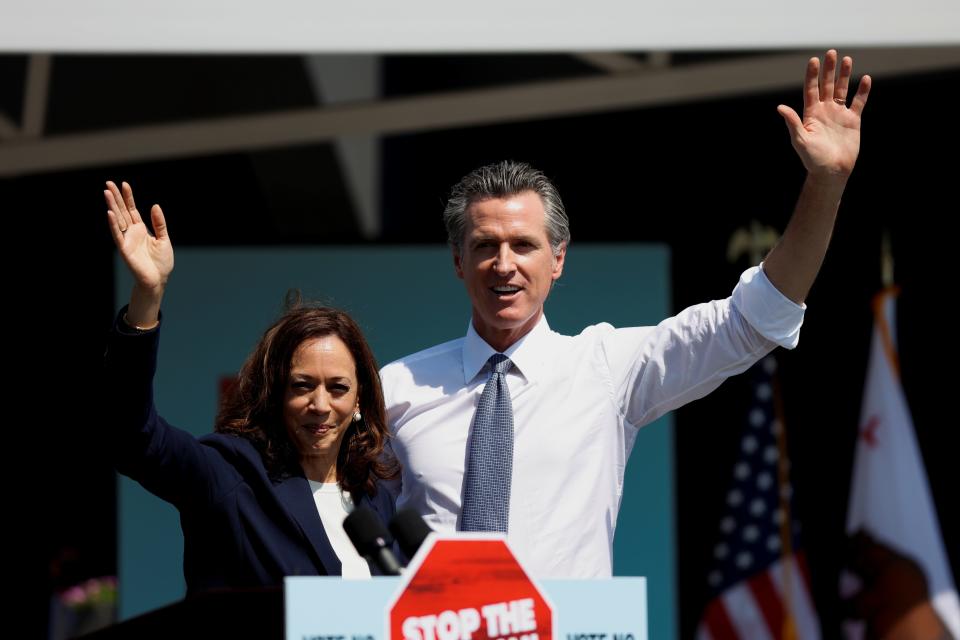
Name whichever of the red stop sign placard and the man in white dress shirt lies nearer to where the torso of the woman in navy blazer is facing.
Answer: the red stop sign placard

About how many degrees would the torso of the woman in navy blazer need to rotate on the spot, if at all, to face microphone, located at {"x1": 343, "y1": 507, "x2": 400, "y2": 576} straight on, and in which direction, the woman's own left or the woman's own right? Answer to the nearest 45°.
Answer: approximately 45° to the woman's own right

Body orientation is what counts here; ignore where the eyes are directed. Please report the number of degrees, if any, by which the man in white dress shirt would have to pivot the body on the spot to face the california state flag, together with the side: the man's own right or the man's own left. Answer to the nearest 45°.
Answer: approximately 180°

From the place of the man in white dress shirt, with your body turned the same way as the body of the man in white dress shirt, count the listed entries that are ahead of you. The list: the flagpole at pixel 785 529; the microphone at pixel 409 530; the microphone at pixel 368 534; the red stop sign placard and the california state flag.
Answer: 3

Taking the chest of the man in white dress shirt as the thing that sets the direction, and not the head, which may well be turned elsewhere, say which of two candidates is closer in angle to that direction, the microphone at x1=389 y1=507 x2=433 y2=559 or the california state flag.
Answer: the microphone

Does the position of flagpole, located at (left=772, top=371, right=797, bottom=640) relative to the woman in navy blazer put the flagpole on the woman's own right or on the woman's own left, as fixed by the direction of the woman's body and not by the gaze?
on the woman's own left

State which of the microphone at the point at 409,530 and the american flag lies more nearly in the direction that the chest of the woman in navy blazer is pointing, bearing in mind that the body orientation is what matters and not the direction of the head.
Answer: the microphone

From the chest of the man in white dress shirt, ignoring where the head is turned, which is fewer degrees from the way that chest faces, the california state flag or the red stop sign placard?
the red stop sign placard

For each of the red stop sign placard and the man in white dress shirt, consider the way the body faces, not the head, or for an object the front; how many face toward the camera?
2

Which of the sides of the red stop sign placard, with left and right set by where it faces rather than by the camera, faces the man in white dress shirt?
back

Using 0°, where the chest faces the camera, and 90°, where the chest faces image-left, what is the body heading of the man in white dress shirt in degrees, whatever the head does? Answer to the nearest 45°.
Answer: approximately 0°

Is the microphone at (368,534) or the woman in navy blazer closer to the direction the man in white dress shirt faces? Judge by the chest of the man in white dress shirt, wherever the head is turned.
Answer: the microphone
